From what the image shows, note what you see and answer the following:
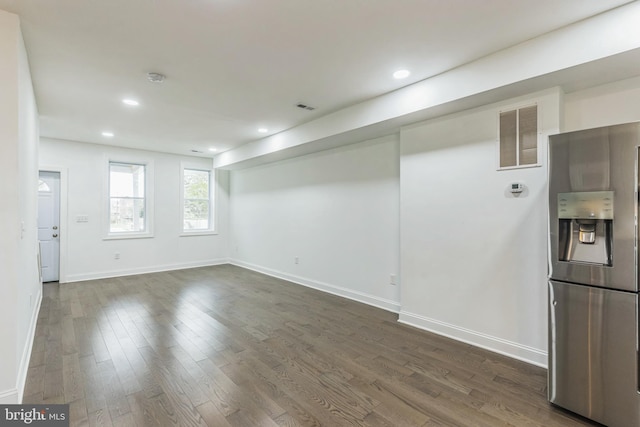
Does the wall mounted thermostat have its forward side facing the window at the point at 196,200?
no

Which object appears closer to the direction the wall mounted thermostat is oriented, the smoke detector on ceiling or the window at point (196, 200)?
the smoke detector on ceiling

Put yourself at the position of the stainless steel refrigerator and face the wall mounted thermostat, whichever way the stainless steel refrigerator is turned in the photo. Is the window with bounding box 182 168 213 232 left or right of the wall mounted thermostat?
left

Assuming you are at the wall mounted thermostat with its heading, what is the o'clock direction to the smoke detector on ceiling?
The smoke detector on ceiling is roughly at 2 o'clock from the wall mounted thermostat.

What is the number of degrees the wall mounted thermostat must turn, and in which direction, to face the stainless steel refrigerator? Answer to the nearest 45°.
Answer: approximately 45° to its left

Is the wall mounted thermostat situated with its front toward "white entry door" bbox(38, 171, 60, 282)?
no

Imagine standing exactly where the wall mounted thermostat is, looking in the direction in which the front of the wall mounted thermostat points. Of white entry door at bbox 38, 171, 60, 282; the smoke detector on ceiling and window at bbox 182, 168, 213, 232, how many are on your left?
0

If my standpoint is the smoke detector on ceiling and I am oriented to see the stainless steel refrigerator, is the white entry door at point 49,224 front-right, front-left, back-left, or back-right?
back-left

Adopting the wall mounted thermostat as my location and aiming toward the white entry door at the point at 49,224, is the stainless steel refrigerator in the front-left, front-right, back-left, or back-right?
back-left
